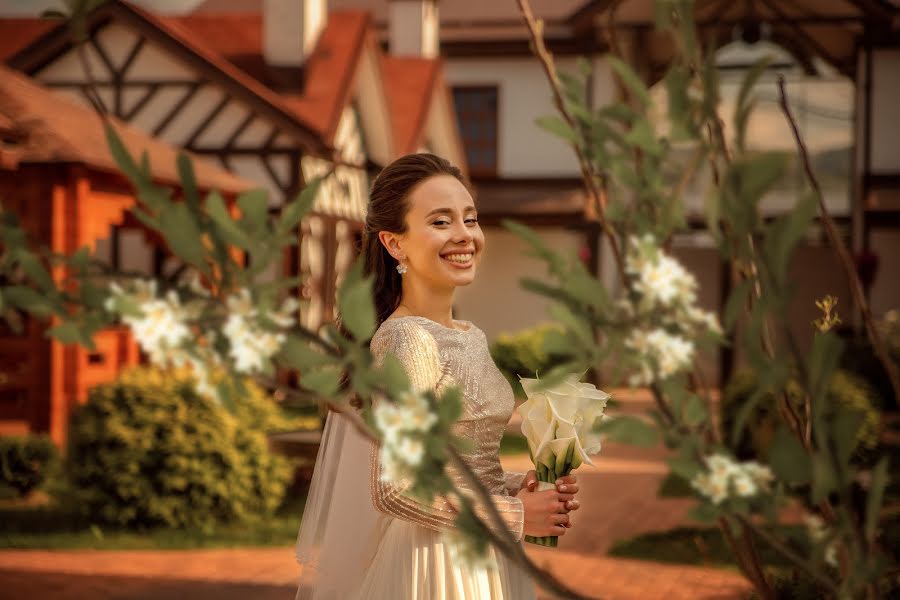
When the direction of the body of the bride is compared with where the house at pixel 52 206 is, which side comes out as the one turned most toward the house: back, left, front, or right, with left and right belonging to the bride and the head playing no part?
back

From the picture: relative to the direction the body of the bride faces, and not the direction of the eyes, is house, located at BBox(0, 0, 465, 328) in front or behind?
behind

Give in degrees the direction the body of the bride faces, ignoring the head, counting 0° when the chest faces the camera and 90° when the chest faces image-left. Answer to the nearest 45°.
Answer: approximately 315°

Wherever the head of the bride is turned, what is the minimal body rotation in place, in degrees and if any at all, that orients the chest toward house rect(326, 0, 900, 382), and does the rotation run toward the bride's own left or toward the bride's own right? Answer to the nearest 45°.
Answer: approximately 135° to the bride's own left

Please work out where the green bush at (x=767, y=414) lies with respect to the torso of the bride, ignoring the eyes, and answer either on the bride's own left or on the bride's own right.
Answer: on the bride's own left

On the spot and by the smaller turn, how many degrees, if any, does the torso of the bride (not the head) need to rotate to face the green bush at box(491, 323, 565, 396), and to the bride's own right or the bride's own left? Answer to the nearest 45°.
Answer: approximately 135° to the bride's own left

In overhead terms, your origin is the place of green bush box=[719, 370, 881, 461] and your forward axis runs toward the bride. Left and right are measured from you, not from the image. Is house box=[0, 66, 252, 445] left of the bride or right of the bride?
right

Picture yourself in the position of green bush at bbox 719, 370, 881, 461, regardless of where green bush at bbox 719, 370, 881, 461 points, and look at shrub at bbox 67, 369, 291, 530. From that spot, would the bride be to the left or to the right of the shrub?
left

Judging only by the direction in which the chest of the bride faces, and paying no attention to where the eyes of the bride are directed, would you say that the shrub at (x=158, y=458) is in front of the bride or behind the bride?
behind
